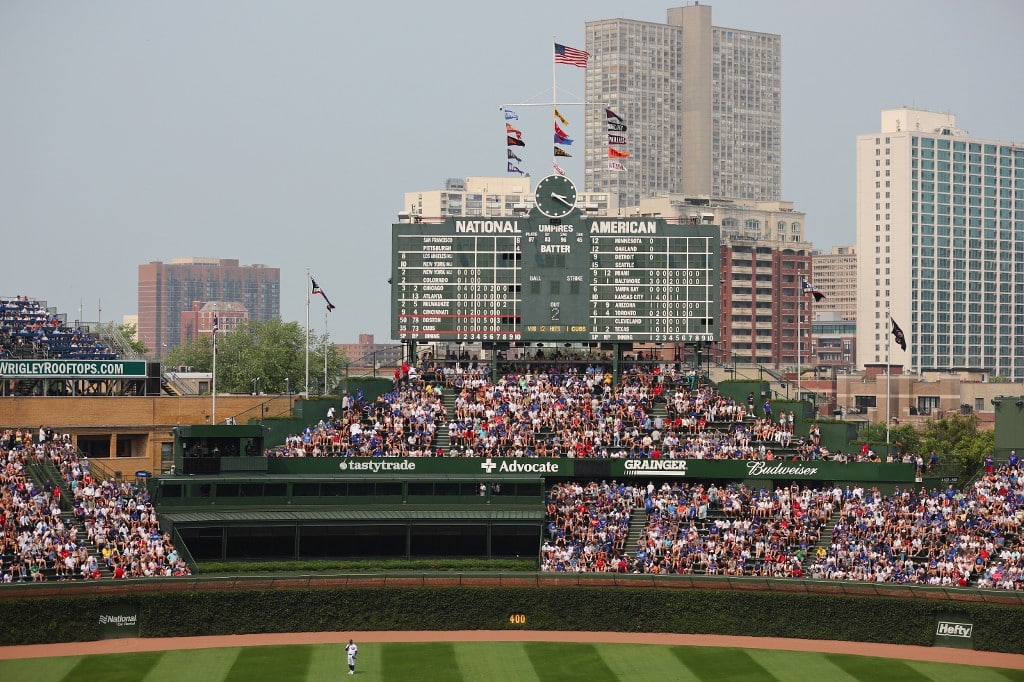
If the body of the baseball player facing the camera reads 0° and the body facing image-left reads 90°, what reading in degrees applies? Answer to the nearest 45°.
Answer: approximately 0°
